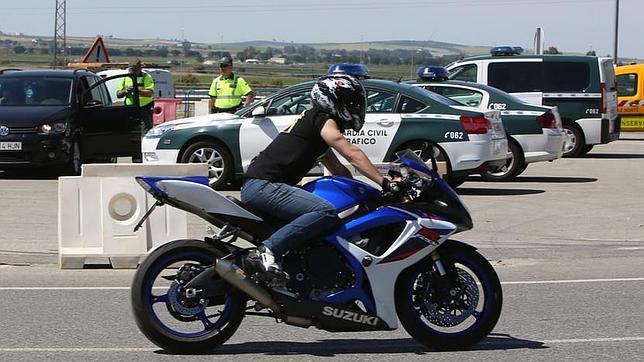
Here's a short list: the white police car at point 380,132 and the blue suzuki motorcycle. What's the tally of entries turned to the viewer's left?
1

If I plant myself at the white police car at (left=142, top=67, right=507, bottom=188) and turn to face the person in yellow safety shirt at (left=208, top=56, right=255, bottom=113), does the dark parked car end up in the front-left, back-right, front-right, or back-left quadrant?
front-left

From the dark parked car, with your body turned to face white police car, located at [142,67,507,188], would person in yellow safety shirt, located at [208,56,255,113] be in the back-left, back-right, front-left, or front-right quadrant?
front-left

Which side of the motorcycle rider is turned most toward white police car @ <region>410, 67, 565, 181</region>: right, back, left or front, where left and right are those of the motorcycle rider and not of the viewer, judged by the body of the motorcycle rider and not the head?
left

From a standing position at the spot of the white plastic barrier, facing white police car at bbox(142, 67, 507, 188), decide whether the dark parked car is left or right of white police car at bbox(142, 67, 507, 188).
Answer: left

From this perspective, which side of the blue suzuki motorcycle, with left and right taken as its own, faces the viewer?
right

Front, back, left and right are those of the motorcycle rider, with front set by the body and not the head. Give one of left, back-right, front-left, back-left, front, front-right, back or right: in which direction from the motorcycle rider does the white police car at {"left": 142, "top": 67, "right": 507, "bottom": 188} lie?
left

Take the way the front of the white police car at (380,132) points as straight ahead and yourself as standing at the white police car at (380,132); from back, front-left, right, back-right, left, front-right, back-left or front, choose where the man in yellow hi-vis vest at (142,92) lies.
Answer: front-right

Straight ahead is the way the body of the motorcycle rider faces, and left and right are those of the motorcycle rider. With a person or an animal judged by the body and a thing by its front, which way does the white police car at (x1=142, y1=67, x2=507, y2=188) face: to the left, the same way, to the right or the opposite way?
the opposite way

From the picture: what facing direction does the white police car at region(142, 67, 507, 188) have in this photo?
to the viewer's left

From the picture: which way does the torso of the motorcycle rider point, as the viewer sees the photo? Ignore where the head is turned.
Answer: to the viewer's right

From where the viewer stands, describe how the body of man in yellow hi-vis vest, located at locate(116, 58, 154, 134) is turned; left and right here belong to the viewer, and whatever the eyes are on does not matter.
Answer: facing the viewer and to the left of the viewer

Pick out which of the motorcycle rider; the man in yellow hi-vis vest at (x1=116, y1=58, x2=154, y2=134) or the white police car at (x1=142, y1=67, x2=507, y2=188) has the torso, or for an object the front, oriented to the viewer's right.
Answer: the motorcycle rider

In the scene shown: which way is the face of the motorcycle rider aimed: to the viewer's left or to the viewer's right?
to the viewer's right

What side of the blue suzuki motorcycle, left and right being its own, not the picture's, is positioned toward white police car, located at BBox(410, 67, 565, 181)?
left
